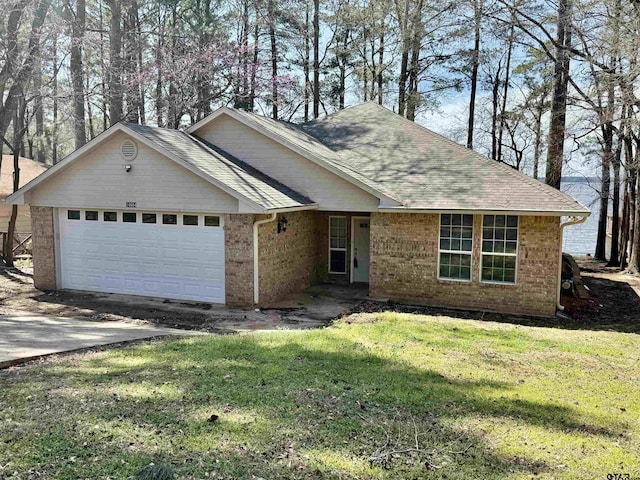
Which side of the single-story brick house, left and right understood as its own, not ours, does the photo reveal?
front
